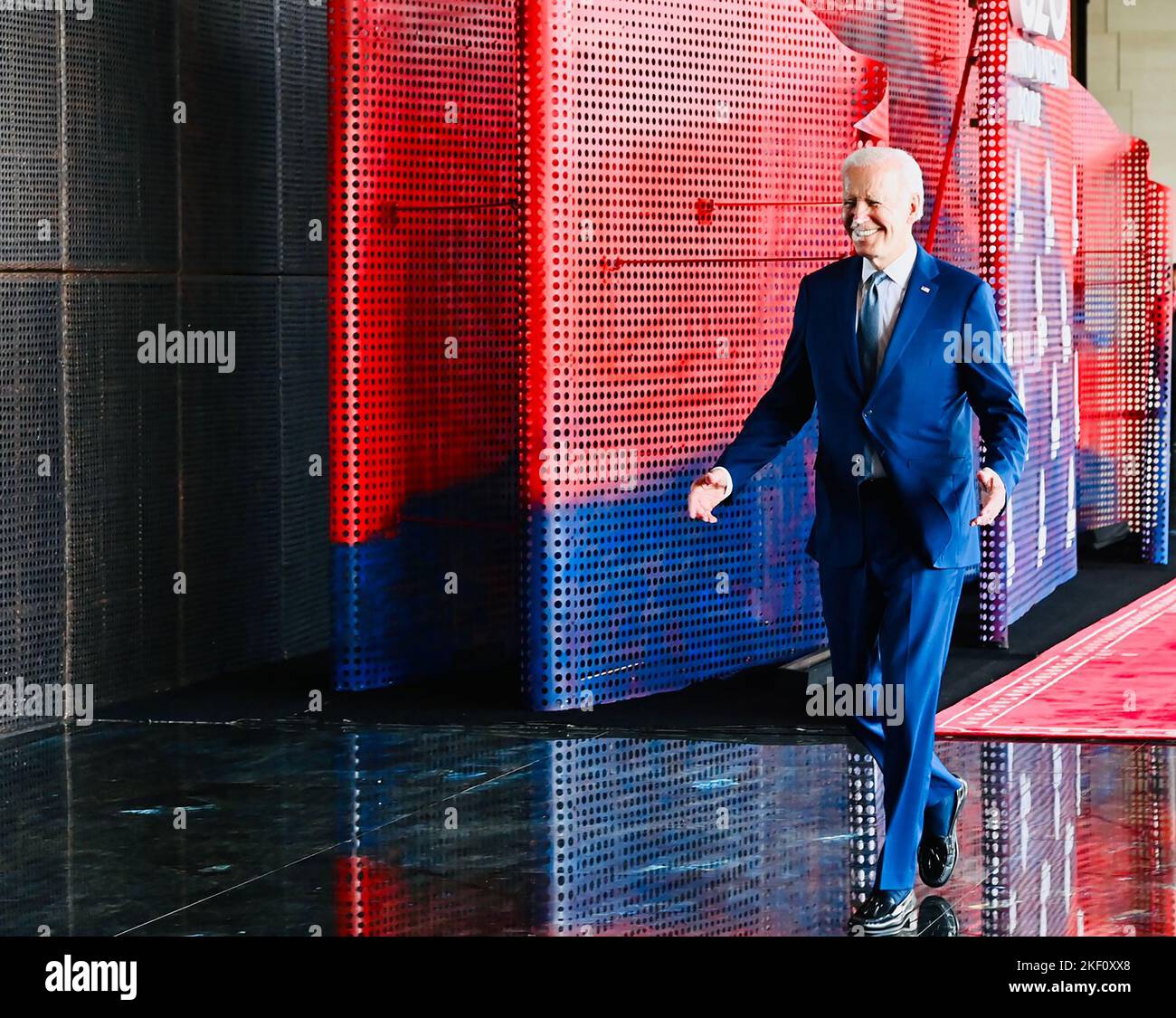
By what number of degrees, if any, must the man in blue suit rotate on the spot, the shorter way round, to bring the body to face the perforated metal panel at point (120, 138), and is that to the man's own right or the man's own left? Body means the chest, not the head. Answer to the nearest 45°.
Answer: approximately 90° to the man's own right

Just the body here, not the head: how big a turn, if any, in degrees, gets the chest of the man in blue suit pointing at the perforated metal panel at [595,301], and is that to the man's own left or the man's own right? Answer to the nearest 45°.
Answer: approximately 135° to the man's own right

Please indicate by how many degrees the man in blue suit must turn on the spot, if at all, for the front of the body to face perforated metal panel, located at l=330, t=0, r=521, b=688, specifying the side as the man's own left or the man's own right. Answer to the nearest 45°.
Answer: approximately 90° to the man's own right

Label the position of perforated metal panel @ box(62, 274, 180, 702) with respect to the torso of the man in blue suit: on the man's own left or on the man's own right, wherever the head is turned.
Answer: on the man's own right

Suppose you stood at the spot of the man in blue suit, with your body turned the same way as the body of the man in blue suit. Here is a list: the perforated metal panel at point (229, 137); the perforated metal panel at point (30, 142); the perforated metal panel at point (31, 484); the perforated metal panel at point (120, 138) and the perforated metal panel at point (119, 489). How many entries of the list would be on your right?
5

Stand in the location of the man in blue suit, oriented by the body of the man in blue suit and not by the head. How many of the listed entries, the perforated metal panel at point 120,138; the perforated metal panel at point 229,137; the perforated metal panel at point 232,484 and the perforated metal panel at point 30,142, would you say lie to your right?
4

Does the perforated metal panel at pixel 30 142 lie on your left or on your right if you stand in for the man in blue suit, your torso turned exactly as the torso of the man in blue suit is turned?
on your right

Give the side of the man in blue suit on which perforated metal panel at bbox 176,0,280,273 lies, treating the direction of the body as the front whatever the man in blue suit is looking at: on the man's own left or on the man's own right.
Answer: on the man's own right

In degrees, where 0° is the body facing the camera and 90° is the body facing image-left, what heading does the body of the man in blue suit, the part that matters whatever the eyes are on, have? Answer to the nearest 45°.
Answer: approximately 45°

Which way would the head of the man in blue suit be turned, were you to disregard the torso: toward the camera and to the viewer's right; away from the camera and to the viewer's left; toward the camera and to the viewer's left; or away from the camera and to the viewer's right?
toward the camera and to the viewer's left

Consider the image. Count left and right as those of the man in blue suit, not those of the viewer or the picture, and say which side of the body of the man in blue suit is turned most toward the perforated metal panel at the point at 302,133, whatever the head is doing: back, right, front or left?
right

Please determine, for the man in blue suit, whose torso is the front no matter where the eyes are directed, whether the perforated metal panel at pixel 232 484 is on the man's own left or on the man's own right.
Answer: on the man's own right

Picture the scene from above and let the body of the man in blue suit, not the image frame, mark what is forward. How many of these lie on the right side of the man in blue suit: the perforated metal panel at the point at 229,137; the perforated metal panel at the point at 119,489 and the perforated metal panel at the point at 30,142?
3
